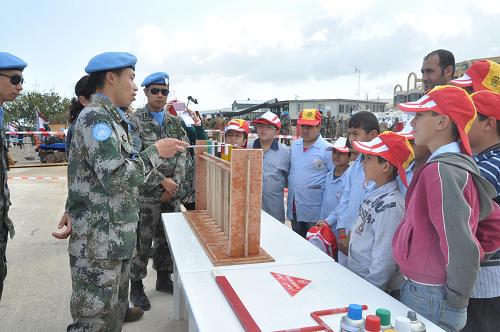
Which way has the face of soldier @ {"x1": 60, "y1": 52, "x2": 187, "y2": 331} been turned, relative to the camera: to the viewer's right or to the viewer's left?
to the viewer's right

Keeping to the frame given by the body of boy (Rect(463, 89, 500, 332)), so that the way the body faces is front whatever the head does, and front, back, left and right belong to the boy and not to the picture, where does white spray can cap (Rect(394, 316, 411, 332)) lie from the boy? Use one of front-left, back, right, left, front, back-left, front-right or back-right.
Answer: left

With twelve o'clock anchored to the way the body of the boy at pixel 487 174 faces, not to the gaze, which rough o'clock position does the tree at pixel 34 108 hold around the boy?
The tree is roughly at 1 o'clock from the boy.

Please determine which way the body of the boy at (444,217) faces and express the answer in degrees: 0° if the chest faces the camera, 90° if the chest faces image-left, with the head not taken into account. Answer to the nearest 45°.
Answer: approximately 90°

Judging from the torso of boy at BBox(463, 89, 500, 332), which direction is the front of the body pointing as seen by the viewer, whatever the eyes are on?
to the viewer's left

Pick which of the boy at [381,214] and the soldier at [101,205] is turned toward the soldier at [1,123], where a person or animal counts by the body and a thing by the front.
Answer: the boy

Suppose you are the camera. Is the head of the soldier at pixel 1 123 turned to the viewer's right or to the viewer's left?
to the viewer's right

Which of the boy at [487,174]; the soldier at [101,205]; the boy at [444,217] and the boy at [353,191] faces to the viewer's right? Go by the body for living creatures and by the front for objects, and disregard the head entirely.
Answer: the soldier

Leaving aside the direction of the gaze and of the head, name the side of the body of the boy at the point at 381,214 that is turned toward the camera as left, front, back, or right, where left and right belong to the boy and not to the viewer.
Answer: left

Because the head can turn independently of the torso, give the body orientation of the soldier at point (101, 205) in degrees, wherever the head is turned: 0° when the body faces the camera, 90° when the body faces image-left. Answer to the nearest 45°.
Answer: approximately 270°

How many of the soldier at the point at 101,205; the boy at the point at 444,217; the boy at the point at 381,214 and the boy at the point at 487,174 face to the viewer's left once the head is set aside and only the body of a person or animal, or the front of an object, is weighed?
3

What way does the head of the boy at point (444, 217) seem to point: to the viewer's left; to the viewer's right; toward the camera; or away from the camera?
to the viewer's left

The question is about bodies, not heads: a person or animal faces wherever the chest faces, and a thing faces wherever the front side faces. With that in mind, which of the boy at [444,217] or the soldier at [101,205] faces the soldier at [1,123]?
the boy

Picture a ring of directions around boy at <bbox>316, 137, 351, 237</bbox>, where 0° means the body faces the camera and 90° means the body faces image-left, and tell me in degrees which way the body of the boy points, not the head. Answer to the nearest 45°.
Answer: approximately 45°

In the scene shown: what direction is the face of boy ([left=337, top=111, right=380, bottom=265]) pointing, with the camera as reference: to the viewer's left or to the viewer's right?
to the viewer's left
